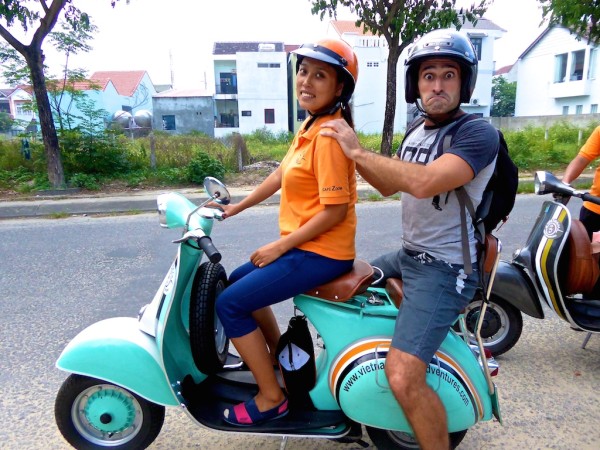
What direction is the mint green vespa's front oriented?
to the viewer's left

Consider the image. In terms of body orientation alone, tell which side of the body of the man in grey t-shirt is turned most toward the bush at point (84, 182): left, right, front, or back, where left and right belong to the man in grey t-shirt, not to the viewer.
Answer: right

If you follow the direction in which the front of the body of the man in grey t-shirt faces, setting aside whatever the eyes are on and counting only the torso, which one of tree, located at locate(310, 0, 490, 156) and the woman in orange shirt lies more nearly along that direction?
the woman in orange shirt

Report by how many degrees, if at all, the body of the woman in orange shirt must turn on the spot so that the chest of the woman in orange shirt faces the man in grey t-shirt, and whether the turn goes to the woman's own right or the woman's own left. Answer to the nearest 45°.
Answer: approximately 180°

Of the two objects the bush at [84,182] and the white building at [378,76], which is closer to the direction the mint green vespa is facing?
the bush

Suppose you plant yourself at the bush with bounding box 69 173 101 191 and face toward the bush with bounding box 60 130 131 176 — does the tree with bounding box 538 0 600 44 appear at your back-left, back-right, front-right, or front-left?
front-right

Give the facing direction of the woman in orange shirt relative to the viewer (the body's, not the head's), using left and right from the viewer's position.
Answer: facing to the left of the viewer

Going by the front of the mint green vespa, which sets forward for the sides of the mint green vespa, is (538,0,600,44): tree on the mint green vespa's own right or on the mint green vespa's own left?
on the mint green vespa's own right

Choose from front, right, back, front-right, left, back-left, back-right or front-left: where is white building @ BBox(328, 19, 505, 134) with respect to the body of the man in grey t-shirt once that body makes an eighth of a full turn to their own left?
back

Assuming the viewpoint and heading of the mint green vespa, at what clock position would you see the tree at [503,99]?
The tree is roughly at 4 o'clock from the mint green vespa.

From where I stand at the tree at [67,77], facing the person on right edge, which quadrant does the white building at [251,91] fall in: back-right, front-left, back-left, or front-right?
back-left

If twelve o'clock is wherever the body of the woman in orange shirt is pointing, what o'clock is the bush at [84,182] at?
The bush is roughly at 2 o'clock from the woman in orange shirt.

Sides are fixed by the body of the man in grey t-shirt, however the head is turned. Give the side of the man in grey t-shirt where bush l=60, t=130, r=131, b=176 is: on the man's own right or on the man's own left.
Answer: on the man's own right

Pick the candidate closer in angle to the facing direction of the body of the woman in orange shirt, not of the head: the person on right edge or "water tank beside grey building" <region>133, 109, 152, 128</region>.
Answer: the water tank beside grey building
